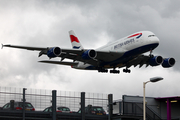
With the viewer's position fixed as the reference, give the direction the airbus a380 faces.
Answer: facing the viewer and to the right of the viewer
